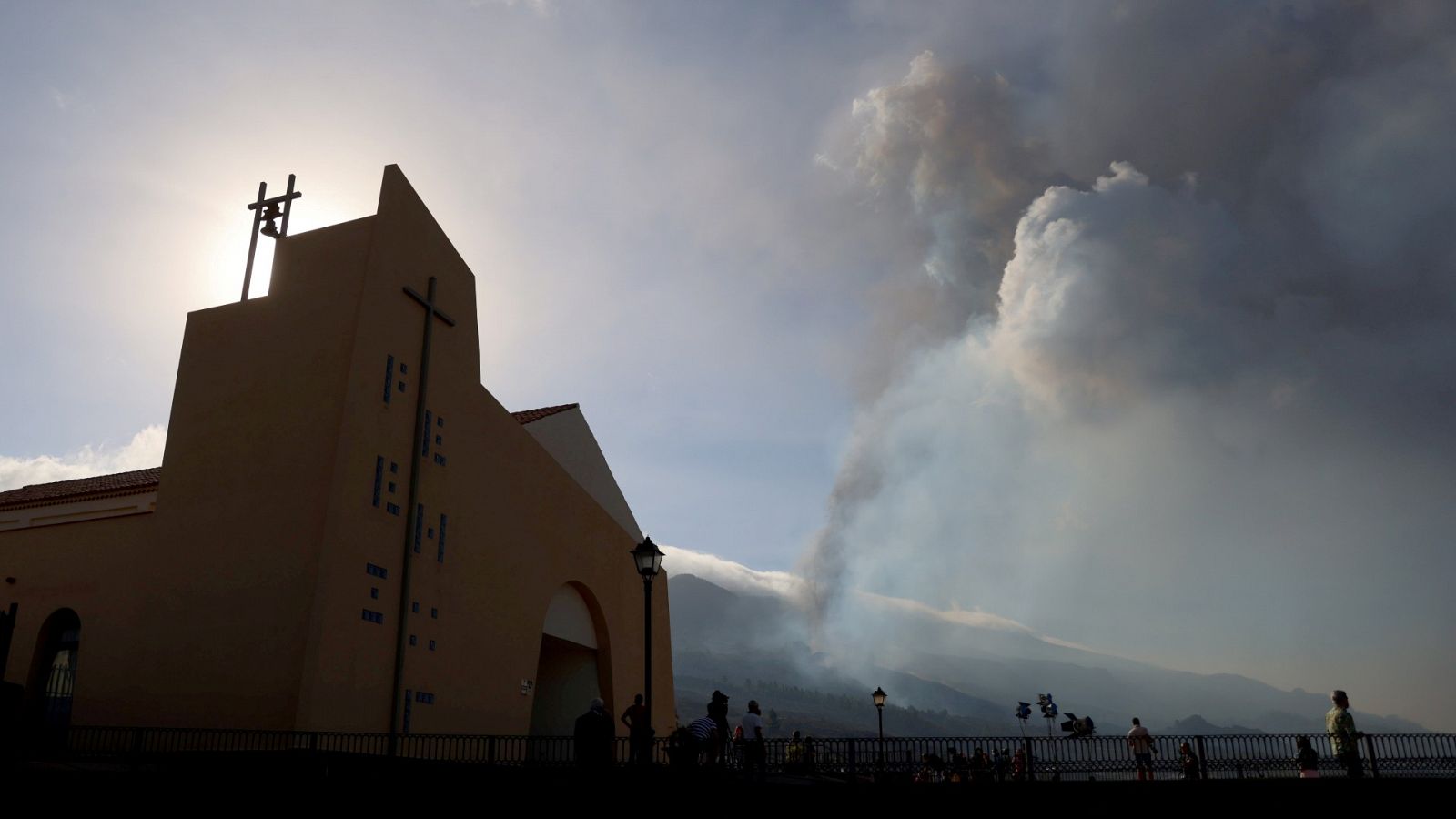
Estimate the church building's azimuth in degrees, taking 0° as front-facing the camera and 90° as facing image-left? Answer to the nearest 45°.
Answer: approximately 315°

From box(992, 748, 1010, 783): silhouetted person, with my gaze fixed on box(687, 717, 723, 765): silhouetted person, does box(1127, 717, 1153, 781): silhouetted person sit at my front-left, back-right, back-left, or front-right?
back-left

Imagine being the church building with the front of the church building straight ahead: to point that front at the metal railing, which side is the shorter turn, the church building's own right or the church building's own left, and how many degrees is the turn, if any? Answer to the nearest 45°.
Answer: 0° — it already faces it
